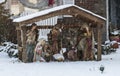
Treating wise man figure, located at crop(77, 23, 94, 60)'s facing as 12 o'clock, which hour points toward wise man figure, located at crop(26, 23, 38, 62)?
wise man figure, located at crop(26, 23, 38, 62) is roughly at 1 o'clock from wise man figure, located at crop(77, 23, 94, 60).

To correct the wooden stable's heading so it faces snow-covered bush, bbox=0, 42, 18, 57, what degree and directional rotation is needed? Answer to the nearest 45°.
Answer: approximately 135° to its right

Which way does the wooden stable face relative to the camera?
toward the camera

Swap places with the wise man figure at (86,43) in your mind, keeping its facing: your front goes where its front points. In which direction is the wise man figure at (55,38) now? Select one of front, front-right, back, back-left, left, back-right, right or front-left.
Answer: front-right

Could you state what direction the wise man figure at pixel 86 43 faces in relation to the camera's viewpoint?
facing the viewer and to the left of the viewer
